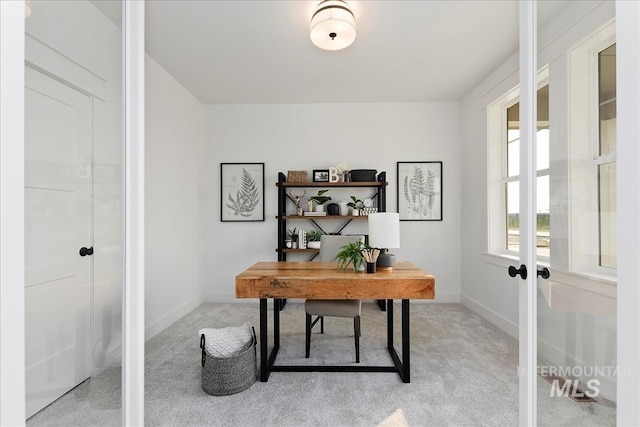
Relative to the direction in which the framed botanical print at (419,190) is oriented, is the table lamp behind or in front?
in front

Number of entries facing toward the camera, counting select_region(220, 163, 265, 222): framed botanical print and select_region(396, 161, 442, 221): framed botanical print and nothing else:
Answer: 2

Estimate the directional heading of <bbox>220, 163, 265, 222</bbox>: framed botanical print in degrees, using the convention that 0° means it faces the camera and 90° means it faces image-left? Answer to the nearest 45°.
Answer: approximately 0°

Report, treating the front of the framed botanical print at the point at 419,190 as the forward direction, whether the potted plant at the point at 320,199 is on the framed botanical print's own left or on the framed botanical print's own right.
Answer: on the framed botanical print's own right

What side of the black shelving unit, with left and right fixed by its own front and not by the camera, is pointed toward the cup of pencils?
front

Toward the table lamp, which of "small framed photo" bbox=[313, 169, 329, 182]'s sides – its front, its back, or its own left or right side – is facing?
front

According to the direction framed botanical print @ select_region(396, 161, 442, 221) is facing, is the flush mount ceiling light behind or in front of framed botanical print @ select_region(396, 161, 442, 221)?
in front

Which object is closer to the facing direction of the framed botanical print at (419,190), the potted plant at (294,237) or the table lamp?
the table lamp
